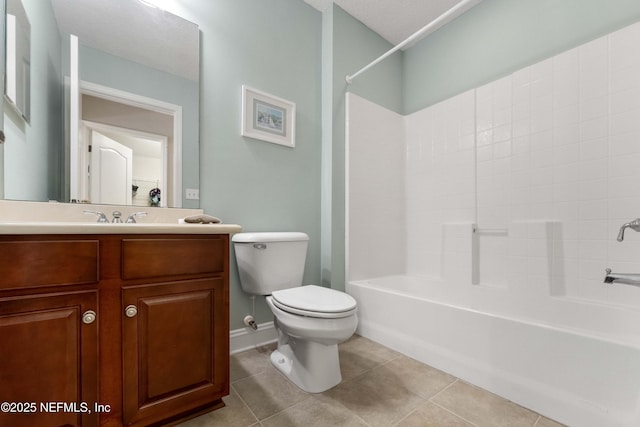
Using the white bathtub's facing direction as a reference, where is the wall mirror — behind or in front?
in front

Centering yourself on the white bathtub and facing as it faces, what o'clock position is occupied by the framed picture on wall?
The framed picture on wall is roughly at 1 o'clock from the white bathtub.

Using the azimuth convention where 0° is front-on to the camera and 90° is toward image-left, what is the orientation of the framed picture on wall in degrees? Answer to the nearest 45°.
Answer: approximately 315°

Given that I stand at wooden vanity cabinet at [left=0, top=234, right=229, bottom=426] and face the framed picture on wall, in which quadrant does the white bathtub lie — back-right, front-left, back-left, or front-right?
front-right

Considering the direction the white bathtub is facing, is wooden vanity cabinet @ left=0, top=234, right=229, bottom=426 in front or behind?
in front

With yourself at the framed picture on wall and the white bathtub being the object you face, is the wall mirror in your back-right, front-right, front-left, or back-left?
back-right

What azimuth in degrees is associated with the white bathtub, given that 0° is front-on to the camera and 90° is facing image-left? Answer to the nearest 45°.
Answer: approximately 45°

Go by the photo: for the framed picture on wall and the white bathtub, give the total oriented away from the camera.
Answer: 0
